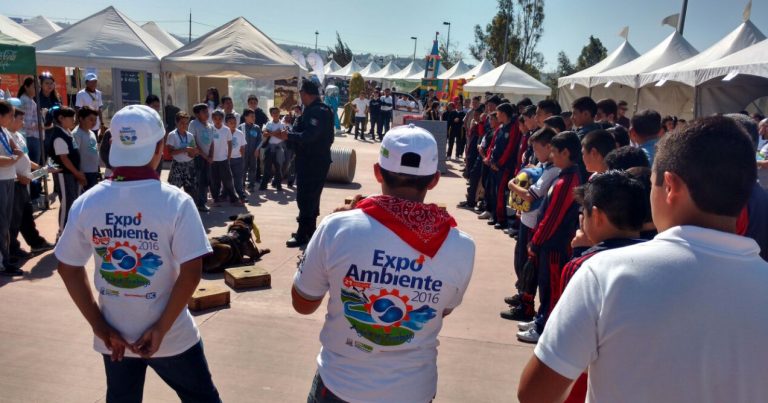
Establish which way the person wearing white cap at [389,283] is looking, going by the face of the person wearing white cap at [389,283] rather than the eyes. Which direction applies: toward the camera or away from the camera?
away from the camera

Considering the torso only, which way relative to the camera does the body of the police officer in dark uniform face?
to the viewer's left

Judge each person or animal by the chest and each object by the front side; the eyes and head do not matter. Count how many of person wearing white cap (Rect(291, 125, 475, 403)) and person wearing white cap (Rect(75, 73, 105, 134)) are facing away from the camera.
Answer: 1

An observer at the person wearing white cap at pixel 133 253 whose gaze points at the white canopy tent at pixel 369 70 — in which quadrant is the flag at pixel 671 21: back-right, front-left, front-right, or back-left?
front-right

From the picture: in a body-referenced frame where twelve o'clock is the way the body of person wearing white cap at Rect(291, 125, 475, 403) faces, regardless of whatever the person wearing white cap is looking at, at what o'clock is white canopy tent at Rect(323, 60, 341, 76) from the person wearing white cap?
The white canopy tent is roughly at 12 o'clock from the person wearing white cap.

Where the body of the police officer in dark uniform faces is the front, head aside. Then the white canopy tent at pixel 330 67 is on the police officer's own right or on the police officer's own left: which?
on the police officer's own right

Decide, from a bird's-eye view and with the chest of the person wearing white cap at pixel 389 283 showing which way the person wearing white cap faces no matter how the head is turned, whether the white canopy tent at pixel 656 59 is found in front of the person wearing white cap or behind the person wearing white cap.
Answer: in front

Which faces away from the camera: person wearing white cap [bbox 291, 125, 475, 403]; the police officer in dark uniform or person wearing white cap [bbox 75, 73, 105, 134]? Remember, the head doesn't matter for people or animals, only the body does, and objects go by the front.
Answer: person wearing white cap [bbox 291, 125, 475, 403]

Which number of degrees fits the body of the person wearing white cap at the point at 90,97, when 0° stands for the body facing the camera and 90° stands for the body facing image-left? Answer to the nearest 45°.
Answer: approximately 315°

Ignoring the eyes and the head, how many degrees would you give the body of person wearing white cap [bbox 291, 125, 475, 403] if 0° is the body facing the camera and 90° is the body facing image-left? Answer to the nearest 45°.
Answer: approximately 180°

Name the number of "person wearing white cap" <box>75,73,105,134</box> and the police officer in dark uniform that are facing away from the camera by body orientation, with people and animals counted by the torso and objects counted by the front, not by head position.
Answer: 0

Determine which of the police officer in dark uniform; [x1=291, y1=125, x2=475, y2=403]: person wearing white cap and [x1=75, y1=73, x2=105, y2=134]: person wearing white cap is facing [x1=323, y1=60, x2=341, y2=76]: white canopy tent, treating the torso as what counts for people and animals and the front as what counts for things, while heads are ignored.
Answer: [x1=291, y1=125, x2=475, y2=403]: person wearing white cap

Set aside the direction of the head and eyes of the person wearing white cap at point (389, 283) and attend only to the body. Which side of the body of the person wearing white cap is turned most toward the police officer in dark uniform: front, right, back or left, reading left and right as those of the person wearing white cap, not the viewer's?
front
